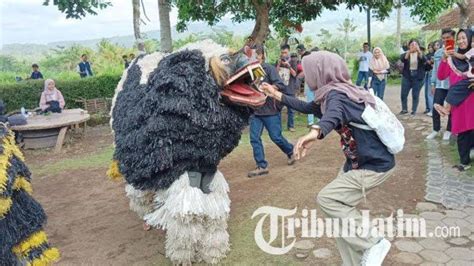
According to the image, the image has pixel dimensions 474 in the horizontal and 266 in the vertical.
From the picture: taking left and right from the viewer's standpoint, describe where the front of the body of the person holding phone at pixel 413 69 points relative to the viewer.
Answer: facing the viewer

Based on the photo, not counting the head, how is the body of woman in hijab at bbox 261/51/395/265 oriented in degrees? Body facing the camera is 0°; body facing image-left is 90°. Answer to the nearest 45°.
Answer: approximately 90°

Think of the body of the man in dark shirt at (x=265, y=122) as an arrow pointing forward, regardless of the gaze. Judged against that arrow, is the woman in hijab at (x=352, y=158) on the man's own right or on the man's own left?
on the man's own left

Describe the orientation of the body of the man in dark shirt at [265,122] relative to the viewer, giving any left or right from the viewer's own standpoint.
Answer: facing the viewer and to the left of the viewer

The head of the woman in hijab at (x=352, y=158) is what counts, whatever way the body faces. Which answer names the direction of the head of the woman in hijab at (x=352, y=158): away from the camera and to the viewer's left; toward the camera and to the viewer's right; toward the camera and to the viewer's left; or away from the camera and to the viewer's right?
away from the camera and to the viewer's left

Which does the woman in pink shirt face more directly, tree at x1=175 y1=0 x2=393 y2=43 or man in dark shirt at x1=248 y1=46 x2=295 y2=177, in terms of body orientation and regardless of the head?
the man in dark shirt

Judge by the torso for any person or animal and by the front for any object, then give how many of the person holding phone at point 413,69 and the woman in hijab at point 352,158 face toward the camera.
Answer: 1

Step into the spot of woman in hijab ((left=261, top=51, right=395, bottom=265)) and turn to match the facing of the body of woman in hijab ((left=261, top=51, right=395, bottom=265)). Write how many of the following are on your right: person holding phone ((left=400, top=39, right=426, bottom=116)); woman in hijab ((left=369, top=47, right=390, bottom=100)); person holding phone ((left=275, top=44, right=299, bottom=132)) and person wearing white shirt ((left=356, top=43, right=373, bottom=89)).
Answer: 4

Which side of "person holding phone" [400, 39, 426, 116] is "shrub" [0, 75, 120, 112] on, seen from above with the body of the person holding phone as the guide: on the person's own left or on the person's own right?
on the person's own right

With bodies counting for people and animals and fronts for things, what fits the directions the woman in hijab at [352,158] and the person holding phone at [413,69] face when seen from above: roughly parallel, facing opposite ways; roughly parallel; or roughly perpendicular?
roughly perpendicular

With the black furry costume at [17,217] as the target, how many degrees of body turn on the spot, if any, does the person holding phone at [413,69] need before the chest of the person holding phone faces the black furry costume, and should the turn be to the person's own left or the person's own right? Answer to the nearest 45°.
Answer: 0° — they already face it
